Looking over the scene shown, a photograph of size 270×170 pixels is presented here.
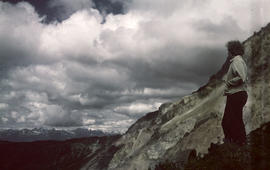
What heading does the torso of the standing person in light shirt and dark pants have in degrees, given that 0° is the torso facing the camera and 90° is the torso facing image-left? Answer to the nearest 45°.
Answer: approximately 90°
